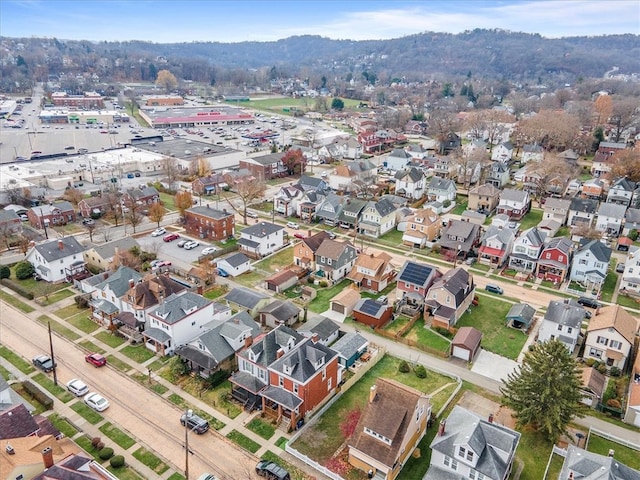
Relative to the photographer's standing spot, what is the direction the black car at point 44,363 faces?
facing the viewer and to the right of the viewer

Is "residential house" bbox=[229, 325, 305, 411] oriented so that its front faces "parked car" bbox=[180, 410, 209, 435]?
yes

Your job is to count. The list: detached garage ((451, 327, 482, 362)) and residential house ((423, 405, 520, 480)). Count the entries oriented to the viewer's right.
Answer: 0

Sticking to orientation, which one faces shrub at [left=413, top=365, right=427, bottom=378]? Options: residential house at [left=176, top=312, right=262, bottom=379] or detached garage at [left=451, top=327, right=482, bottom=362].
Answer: the detached garage

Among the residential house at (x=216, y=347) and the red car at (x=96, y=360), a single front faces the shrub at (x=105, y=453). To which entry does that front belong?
the residential house

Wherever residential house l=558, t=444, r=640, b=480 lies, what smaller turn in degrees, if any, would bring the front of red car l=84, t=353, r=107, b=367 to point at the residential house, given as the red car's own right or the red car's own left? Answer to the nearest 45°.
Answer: approximately 180°

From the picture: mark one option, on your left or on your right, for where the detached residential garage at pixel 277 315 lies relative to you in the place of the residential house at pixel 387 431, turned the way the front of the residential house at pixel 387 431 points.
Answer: on your right

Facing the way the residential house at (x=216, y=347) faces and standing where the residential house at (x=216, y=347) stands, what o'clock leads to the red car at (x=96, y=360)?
The red car is roughly at 2 o'clock from the residential house.

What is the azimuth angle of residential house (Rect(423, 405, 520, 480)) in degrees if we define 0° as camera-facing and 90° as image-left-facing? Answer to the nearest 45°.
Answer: approximately 45°

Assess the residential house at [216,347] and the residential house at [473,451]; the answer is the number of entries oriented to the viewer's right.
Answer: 0

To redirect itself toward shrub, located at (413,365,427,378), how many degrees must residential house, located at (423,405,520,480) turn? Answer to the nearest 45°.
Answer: approximately 90° to its right

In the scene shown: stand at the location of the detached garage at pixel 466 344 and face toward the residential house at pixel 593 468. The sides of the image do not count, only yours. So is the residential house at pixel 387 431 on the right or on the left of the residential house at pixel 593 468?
right
